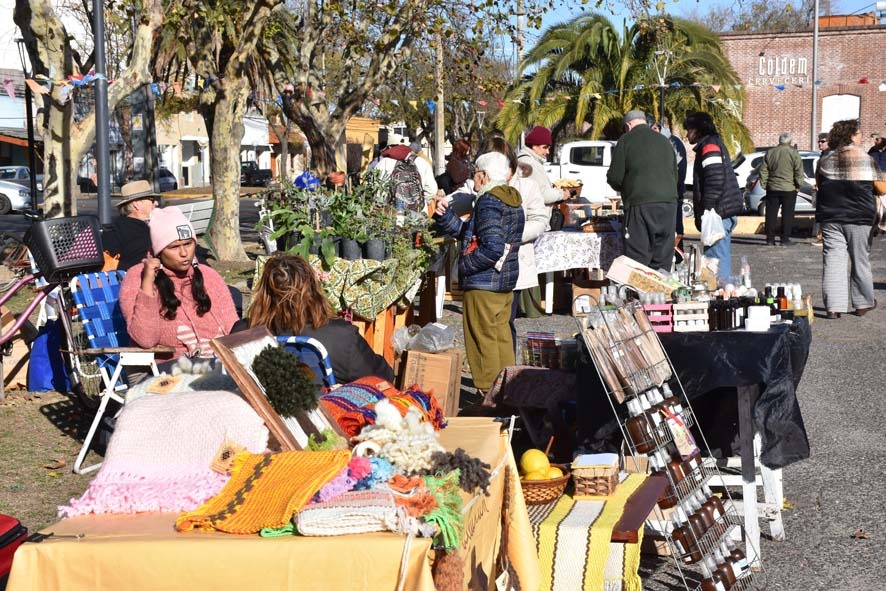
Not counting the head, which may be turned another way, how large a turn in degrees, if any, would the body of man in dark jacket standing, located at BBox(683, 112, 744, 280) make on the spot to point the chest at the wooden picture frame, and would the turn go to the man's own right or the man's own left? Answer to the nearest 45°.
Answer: approximately 90° to the man's own left

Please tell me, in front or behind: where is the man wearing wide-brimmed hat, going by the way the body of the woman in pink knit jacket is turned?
behind

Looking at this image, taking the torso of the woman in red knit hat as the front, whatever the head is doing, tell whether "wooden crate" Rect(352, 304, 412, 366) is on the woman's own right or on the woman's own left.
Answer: on the woman's own right

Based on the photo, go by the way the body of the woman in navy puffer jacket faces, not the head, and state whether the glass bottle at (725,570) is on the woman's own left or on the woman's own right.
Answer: on the woman's own left

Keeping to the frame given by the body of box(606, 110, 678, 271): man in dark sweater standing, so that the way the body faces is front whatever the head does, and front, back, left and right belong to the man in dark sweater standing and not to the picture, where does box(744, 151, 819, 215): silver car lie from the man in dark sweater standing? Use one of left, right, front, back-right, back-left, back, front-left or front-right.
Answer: front-right

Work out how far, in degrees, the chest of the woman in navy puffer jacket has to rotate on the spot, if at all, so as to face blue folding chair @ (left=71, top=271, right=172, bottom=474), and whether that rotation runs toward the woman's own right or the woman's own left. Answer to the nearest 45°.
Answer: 0° — they already face it

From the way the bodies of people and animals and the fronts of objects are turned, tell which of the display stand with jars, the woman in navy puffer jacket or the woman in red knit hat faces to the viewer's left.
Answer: the woman in navy puffer jacket

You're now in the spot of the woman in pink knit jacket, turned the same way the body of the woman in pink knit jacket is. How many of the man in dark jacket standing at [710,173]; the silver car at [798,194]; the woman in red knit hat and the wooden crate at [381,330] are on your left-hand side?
4

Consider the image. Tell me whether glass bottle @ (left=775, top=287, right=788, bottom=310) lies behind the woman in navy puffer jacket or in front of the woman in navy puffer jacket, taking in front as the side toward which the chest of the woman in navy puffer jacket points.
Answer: behind

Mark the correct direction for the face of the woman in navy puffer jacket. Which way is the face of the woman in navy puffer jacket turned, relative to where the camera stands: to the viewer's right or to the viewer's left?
to the viewer's left

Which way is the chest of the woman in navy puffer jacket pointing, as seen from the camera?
to the viewer's left

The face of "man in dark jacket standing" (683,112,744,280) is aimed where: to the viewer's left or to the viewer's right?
to the viewer's left
